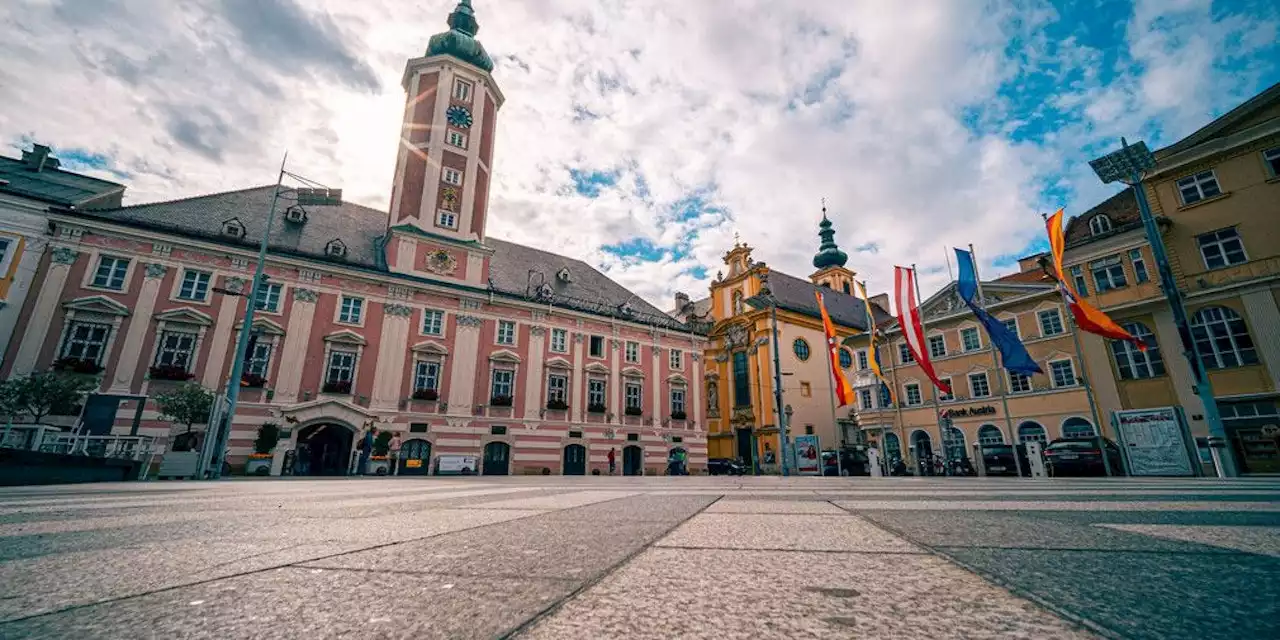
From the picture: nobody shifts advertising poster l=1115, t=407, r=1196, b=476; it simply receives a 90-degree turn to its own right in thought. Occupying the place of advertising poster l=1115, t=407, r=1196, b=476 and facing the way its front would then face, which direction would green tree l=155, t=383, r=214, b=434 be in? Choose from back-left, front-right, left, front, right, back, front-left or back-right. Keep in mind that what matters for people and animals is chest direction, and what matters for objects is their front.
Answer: front-left

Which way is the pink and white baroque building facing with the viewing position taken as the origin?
facing the viewer and to the right of the viewer

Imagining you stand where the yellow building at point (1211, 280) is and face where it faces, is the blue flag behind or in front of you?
in front

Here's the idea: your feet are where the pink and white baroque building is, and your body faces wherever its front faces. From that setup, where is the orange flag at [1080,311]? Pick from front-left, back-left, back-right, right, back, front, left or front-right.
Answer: front

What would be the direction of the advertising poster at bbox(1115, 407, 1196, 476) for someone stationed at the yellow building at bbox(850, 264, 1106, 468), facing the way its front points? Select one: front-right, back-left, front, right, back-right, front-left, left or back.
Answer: left

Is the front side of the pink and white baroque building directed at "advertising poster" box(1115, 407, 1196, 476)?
yes

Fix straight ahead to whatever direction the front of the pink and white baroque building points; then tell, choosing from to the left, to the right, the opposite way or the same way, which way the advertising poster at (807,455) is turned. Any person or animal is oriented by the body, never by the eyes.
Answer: to the right

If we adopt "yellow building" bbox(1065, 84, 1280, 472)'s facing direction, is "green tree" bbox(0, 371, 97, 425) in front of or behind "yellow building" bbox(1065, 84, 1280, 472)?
in front

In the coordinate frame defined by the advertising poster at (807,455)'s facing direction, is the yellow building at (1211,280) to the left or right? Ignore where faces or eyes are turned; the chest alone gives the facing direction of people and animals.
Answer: on its left

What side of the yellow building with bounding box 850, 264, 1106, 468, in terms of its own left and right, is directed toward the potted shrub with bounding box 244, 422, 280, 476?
front

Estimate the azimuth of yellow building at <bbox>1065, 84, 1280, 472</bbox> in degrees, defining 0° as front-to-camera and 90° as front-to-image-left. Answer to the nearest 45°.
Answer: approximately 45°

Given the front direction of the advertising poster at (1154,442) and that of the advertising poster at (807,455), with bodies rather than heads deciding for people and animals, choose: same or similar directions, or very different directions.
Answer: same or similar directions

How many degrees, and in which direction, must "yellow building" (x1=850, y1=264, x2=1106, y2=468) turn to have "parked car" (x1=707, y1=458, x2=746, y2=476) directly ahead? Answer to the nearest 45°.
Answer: approximately 45° to its right

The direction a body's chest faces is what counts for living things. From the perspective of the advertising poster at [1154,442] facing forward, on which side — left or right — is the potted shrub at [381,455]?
on its right

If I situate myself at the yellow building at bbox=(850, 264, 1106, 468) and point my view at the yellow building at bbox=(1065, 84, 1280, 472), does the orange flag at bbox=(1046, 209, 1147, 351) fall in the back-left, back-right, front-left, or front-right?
front-right

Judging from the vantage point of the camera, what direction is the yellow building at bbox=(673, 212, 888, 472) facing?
facing the viewer and to the left of the viewer

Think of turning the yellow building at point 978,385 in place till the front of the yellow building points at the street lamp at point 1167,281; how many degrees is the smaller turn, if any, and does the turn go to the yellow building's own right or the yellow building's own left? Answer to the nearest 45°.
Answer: approximately 45° to the yellow building's own left

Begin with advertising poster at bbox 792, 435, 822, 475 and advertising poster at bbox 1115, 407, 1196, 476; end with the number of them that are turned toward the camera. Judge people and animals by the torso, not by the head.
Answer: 2

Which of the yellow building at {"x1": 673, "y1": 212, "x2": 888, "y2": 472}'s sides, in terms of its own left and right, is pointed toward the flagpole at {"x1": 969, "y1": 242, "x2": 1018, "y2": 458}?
left

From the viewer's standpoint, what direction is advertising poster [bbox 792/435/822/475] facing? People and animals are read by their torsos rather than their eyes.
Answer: toward the camera
